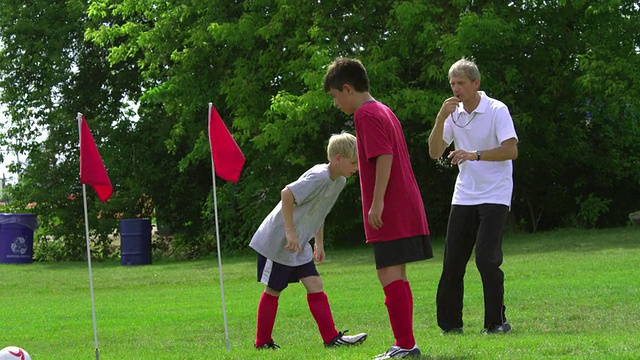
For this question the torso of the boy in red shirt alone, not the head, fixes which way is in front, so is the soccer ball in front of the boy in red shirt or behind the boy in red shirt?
in front

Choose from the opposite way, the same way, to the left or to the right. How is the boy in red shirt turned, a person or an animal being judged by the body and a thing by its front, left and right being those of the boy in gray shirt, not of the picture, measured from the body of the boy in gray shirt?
the opposite way

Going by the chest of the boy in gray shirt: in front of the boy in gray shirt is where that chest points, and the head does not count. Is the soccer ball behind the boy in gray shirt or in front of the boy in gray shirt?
behind

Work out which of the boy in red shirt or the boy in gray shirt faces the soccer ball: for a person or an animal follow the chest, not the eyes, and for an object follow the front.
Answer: the boy in red shirt

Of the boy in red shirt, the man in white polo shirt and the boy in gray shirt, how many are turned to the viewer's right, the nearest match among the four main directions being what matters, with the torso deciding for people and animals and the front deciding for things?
1

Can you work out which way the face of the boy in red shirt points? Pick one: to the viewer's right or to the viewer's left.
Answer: to the viewer's left

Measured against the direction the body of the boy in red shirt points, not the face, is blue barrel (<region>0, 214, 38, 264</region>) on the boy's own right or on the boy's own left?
on the boy's own right

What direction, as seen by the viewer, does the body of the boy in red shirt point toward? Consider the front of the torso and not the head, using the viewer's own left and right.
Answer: facing to the left of the viewer

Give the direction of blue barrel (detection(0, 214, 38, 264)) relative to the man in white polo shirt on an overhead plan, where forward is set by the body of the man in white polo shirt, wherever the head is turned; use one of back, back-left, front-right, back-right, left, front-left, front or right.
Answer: right

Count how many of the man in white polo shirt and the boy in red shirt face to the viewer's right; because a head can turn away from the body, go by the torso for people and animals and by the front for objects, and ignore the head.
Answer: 0

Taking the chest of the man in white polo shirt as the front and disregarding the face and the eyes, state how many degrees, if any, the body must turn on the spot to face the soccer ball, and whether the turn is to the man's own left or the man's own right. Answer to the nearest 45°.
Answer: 0° — they already face it

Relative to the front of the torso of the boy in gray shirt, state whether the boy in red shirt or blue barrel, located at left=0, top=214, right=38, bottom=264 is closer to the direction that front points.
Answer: the boy in red shirt

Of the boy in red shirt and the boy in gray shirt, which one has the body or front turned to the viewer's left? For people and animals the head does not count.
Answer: the boy in red shirt

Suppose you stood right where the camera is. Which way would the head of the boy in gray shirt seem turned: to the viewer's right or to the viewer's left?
to the viewer's right

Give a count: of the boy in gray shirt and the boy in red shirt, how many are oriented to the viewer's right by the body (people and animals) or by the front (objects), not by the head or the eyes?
1

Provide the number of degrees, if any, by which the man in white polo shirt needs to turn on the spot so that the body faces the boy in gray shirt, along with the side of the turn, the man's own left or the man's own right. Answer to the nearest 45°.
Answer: approximately 45° to the man's own right

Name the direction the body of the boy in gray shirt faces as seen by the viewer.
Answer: to the viewer's right

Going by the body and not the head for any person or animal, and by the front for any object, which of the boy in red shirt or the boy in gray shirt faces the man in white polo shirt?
the boy in gray shirt
